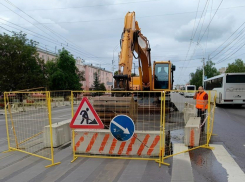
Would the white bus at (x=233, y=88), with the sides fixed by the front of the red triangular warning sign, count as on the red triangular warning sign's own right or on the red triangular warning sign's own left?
on the red triangular warning sign's own left

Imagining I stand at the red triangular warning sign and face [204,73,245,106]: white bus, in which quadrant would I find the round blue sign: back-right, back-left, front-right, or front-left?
front-right

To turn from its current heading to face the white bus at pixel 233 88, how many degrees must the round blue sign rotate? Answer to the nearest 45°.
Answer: approximately 135° to its left

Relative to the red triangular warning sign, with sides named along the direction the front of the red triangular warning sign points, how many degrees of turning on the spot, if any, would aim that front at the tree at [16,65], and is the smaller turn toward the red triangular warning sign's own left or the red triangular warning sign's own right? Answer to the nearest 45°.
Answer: approximately 180°

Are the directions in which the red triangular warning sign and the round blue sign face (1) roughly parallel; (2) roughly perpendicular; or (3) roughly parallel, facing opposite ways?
roughly parallel

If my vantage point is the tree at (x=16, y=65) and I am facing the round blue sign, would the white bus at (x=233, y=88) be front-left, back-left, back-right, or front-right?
front-left

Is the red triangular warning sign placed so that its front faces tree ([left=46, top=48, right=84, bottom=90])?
no

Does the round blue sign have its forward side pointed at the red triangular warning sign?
no

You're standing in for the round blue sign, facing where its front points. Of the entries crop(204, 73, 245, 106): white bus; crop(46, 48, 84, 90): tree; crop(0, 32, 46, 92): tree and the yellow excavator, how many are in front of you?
0

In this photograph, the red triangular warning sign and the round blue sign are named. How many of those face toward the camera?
2

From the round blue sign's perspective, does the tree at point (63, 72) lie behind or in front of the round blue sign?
behind

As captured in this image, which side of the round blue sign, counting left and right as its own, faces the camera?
front

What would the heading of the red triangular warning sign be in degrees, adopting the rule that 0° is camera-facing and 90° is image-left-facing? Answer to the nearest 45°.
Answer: approximately 0°

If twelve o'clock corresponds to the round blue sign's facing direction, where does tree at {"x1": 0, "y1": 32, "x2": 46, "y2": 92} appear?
The tree is roughly at 5 o'clock from the round blue sign.

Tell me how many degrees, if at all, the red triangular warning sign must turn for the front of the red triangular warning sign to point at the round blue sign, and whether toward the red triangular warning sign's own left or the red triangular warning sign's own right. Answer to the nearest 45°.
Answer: approximately 90° to the red triangular warning sign's own left

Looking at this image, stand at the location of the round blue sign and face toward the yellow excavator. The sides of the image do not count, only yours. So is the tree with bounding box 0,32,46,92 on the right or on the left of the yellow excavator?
left

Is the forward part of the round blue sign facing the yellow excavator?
no
